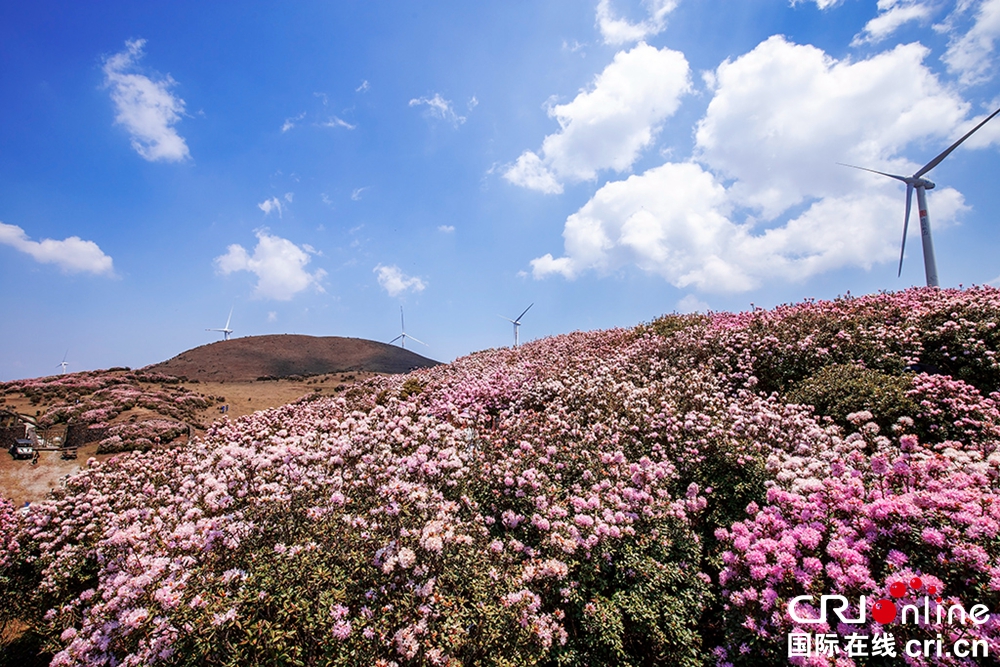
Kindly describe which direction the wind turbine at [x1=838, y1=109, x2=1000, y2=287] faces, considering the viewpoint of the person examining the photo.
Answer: facing the viewer and to the left of the viewer

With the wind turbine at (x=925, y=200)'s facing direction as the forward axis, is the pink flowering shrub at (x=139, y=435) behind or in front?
in front
